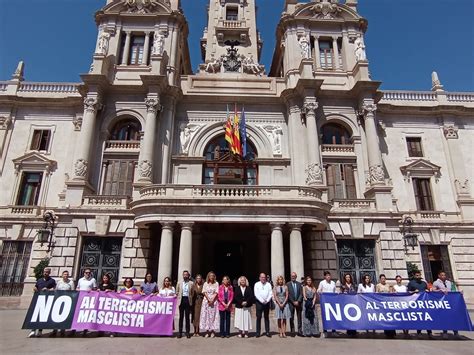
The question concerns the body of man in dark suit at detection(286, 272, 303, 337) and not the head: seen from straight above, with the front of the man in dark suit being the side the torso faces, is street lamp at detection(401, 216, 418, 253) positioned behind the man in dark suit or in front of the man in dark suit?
behind

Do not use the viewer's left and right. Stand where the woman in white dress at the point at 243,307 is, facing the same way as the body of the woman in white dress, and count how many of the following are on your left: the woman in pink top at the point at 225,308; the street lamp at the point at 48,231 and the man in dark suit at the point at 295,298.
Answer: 1

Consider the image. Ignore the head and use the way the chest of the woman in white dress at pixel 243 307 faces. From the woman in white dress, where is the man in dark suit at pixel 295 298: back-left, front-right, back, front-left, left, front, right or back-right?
left

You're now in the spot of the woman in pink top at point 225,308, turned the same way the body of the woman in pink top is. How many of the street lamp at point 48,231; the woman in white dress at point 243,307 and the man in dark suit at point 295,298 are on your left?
2

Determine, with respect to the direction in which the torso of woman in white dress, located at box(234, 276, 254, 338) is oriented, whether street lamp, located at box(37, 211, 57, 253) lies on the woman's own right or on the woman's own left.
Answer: on the woman's own right

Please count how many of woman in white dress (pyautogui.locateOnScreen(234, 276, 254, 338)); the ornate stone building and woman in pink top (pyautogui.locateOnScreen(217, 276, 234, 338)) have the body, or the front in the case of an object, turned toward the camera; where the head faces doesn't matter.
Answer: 3

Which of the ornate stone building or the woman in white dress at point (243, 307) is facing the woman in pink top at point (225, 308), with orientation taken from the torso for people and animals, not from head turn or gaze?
the ornate stone building

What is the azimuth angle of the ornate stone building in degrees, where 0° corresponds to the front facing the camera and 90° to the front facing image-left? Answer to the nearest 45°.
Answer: approximately 0°

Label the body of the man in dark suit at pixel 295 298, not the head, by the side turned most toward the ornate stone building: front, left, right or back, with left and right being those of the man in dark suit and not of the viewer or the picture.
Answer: back

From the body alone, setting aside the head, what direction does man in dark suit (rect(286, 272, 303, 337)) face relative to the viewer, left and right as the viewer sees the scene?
facing the viewer

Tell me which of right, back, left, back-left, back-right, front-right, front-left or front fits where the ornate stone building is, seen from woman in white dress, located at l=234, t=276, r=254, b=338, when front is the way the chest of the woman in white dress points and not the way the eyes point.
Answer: back

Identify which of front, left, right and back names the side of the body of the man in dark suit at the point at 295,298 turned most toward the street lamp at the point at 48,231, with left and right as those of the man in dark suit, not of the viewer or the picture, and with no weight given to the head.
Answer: right

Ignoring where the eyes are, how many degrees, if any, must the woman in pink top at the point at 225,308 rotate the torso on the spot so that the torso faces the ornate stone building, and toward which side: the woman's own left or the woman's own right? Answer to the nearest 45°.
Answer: approximately 180°

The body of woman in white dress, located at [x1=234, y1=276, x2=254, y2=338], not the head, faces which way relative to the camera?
toward the camera

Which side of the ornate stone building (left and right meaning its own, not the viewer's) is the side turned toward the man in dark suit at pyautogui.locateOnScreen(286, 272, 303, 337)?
front
